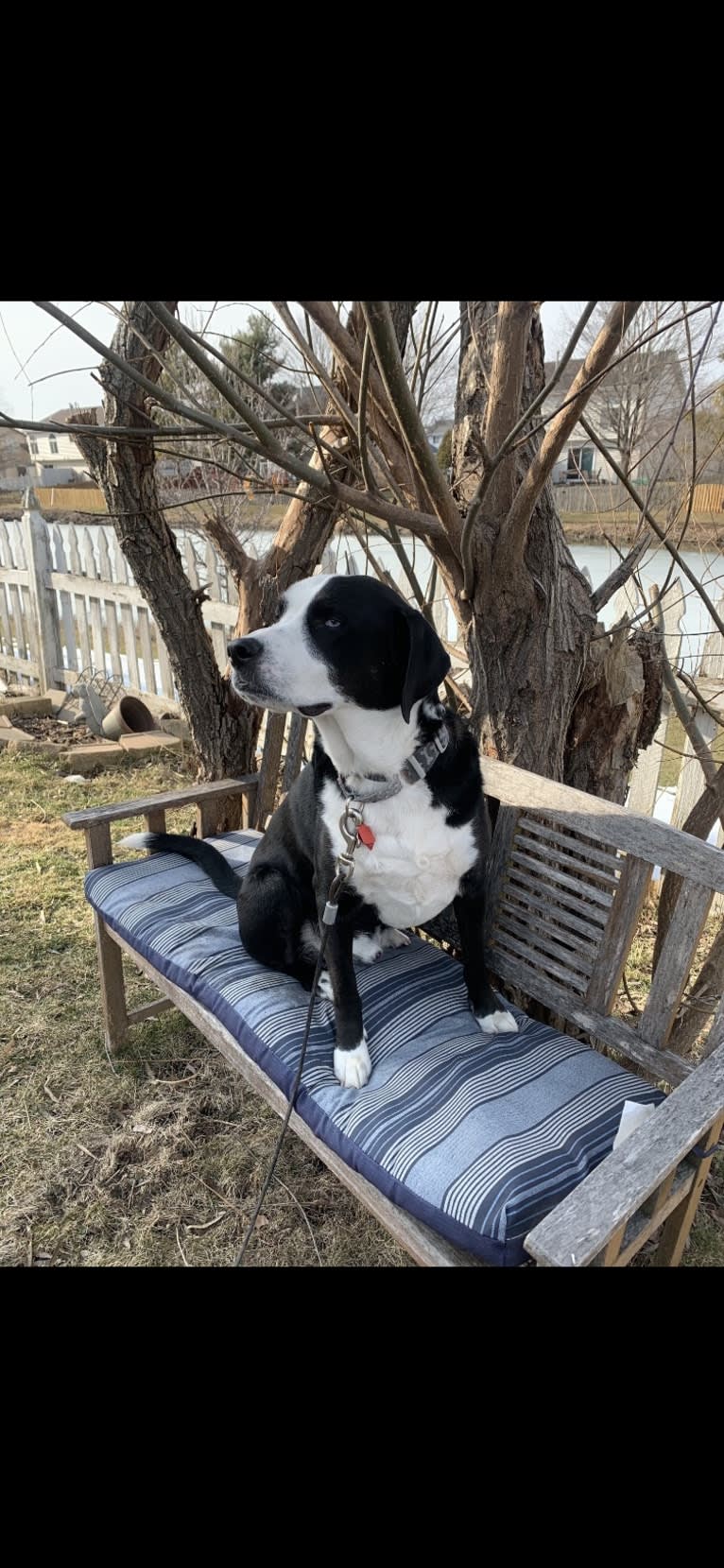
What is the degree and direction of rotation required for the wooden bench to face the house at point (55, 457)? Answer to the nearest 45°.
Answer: approximately 90° to its right

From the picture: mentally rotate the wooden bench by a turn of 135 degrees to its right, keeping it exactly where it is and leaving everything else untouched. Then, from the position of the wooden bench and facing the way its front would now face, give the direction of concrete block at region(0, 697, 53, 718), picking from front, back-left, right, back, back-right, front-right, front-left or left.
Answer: front-left

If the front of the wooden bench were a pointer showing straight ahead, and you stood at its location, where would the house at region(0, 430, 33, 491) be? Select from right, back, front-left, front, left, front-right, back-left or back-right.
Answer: right

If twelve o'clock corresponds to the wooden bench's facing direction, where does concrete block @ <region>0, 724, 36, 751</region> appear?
The concrete block is roughly at 3 o'clock from the wooden bench.

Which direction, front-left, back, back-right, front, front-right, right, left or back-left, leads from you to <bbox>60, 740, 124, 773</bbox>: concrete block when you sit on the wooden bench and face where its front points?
right

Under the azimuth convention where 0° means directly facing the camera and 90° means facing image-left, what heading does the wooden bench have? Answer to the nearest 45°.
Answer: approximately 45°
